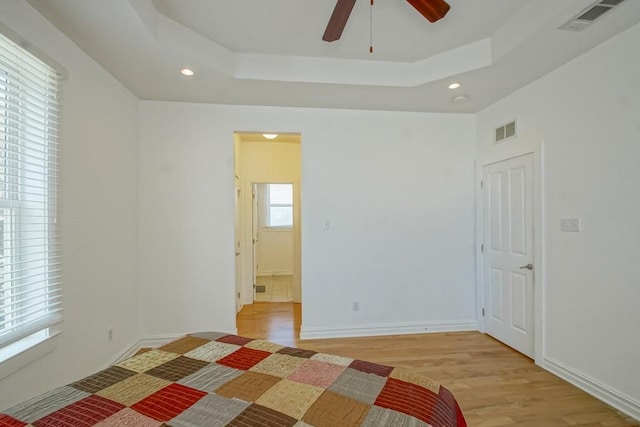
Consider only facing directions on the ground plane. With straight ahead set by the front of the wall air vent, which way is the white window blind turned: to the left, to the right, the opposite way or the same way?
the opposite way

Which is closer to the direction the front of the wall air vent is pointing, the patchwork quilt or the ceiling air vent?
the patchwork quilt

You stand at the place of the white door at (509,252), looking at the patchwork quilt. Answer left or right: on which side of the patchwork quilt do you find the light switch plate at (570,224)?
left

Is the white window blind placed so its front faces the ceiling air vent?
yes

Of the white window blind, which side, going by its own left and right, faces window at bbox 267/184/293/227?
left

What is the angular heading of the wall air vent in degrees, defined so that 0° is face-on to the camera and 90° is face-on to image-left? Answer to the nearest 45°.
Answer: approximately 45°

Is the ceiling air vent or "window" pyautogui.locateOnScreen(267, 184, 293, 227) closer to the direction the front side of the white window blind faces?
the ceiling air vent
